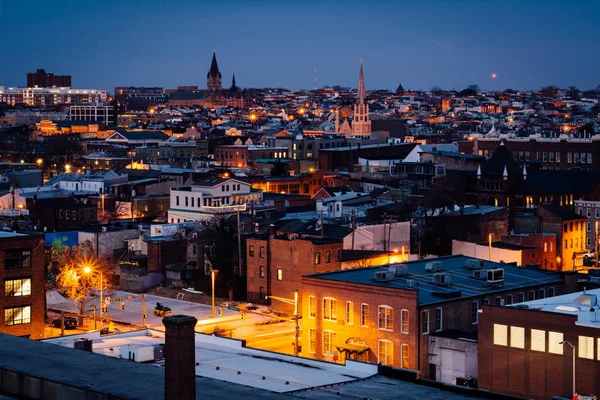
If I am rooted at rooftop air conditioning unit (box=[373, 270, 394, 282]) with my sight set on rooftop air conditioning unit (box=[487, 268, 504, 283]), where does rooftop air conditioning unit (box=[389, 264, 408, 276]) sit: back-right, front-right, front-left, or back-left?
front-left

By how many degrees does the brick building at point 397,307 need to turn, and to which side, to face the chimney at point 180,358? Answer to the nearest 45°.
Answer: approximately 45° to its left

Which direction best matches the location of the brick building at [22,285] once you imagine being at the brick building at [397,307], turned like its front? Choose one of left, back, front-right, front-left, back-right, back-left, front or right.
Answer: front-right

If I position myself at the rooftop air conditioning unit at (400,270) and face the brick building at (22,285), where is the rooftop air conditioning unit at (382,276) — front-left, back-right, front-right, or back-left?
front-left

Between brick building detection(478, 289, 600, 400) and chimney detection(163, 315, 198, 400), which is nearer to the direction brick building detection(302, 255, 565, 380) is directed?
the chimney

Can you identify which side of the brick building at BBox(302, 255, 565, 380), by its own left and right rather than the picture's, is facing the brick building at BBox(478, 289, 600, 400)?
left

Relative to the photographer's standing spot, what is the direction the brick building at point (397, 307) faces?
facing the viewer and to the left of the viewer
